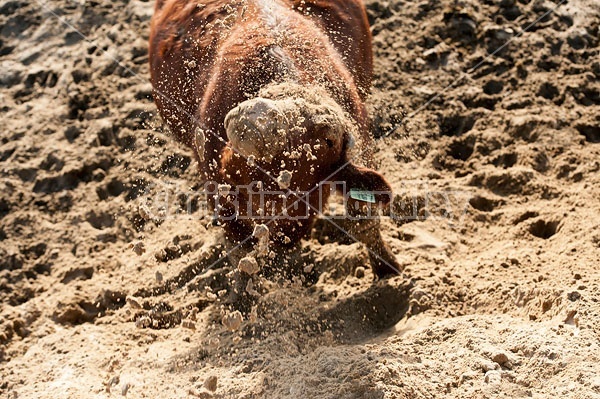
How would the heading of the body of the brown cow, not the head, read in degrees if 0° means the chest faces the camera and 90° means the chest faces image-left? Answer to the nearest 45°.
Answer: approximately 0°
